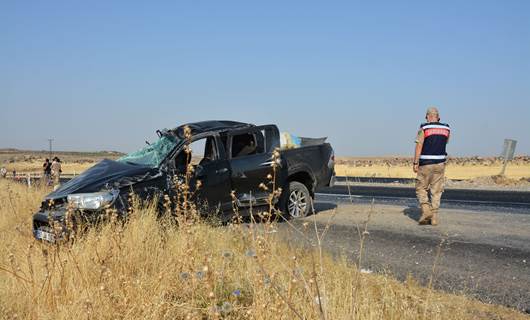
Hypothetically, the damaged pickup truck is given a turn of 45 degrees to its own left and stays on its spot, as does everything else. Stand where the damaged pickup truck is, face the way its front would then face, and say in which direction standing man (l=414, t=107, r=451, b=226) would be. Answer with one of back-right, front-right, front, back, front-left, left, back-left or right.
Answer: left

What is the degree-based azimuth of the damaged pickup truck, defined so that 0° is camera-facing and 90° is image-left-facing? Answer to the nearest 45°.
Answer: approximately 45°
